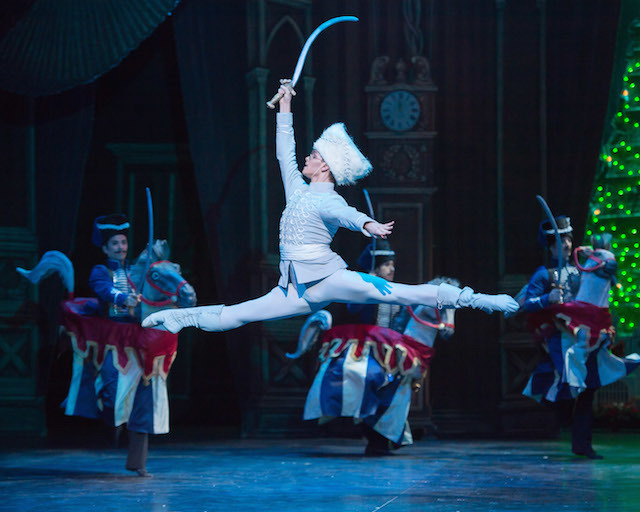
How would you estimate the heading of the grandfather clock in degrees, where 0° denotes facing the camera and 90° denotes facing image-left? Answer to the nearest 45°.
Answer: approximately 0°

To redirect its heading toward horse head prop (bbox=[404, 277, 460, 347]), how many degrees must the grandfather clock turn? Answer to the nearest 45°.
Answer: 0° — it already faces it

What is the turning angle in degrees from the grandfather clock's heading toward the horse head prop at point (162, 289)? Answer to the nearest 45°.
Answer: approximately 45° to its right

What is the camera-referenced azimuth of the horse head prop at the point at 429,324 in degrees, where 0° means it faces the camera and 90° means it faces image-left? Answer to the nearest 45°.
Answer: approximately 270°

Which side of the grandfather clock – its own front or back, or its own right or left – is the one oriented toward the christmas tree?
left

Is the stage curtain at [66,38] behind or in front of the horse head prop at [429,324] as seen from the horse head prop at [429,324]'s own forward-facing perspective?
behind
